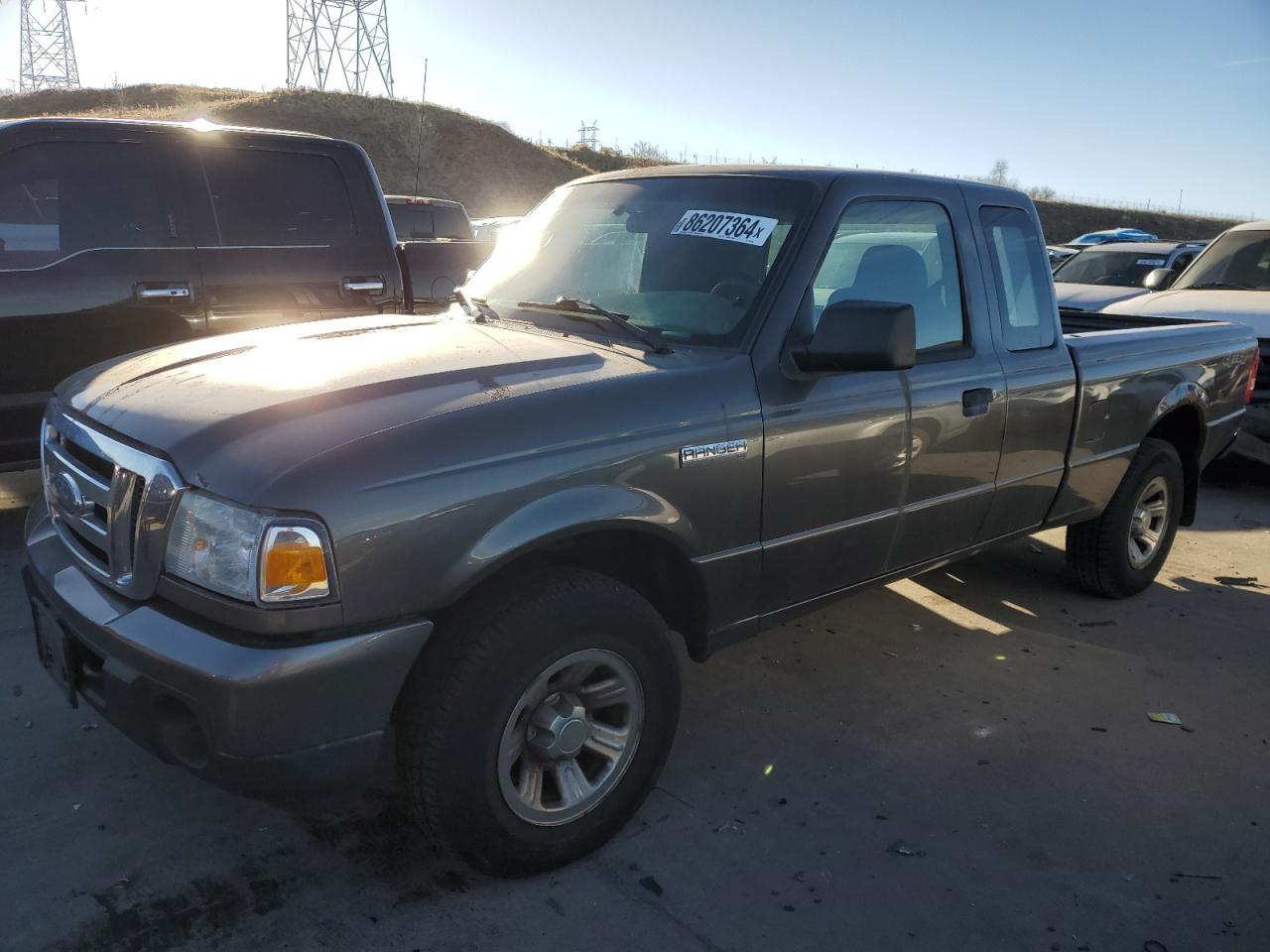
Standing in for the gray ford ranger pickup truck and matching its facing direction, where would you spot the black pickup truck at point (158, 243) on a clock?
The black pickup truck is roughly at 3 o'clock from the gray ford ranger pickup truck.

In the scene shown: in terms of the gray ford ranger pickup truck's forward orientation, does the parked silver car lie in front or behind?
behind

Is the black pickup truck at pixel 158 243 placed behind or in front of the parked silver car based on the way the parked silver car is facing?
in front

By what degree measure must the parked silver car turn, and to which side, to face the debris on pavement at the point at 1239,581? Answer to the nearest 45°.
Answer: approximately 45° to its left

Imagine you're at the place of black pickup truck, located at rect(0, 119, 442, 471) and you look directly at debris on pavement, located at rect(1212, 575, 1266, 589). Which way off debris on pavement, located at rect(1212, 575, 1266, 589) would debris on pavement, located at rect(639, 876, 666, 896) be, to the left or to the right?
right

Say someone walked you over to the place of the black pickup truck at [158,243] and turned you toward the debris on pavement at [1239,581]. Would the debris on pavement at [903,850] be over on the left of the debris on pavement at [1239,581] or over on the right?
right

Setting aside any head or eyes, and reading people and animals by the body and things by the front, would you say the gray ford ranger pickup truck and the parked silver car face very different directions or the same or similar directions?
same or similar directions

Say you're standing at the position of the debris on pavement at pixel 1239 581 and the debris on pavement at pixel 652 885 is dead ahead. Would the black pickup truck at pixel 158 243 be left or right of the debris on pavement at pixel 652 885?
right

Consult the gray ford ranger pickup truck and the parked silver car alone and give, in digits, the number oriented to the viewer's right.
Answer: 0

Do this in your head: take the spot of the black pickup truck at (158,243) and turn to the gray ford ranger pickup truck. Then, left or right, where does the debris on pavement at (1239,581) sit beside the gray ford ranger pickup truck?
left

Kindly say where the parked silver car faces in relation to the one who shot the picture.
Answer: facing the viewer and to the left of the viewer

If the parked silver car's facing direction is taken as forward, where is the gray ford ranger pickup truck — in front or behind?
in front

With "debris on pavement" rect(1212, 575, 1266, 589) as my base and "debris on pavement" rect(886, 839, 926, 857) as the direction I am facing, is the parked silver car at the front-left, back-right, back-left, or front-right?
back-right
